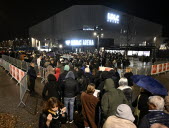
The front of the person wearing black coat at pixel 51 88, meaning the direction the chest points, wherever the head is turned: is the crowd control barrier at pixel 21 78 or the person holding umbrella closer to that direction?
the crowd control barrier

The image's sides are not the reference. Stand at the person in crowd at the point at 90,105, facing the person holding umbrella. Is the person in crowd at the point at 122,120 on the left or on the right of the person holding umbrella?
right

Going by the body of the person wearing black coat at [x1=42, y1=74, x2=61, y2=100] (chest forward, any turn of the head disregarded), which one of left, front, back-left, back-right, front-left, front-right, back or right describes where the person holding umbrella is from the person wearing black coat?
back-right

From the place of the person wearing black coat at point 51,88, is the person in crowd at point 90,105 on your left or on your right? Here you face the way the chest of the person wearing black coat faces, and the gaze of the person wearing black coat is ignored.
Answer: on your right

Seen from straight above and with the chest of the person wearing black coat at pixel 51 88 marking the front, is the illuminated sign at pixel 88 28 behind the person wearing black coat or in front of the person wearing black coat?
in front

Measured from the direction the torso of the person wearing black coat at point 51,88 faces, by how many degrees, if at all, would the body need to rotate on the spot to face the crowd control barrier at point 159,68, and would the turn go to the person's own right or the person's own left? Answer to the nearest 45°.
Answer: approximately 45° to the person's own right

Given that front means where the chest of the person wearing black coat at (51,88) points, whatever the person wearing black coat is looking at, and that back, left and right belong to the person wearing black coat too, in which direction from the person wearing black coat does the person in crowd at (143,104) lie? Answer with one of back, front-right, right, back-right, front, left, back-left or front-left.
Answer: back-right

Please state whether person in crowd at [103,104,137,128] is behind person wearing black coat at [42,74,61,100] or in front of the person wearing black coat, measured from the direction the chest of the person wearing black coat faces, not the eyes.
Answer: behind

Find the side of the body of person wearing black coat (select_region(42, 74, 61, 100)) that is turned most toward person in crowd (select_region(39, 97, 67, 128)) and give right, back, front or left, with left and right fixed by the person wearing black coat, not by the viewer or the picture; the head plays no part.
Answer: back

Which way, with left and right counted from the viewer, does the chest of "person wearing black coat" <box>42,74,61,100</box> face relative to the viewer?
facing away from the viewer

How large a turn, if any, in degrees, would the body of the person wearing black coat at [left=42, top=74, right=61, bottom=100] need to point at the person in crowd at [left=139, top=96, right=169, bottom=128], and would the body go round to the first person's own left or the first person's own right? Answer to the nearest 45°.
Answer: approximately 135° to the first person's own right

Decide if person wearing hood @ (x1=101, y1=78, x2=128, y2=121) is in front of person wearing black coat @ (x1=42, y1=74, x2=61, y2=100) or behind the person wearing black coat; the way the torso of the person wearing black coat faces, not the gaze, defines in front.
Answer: behind

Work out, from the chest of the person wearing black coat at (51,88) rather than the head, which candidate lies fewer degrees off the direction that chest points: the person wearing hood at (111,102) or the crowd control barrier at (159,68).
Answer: the crowd control barrier
